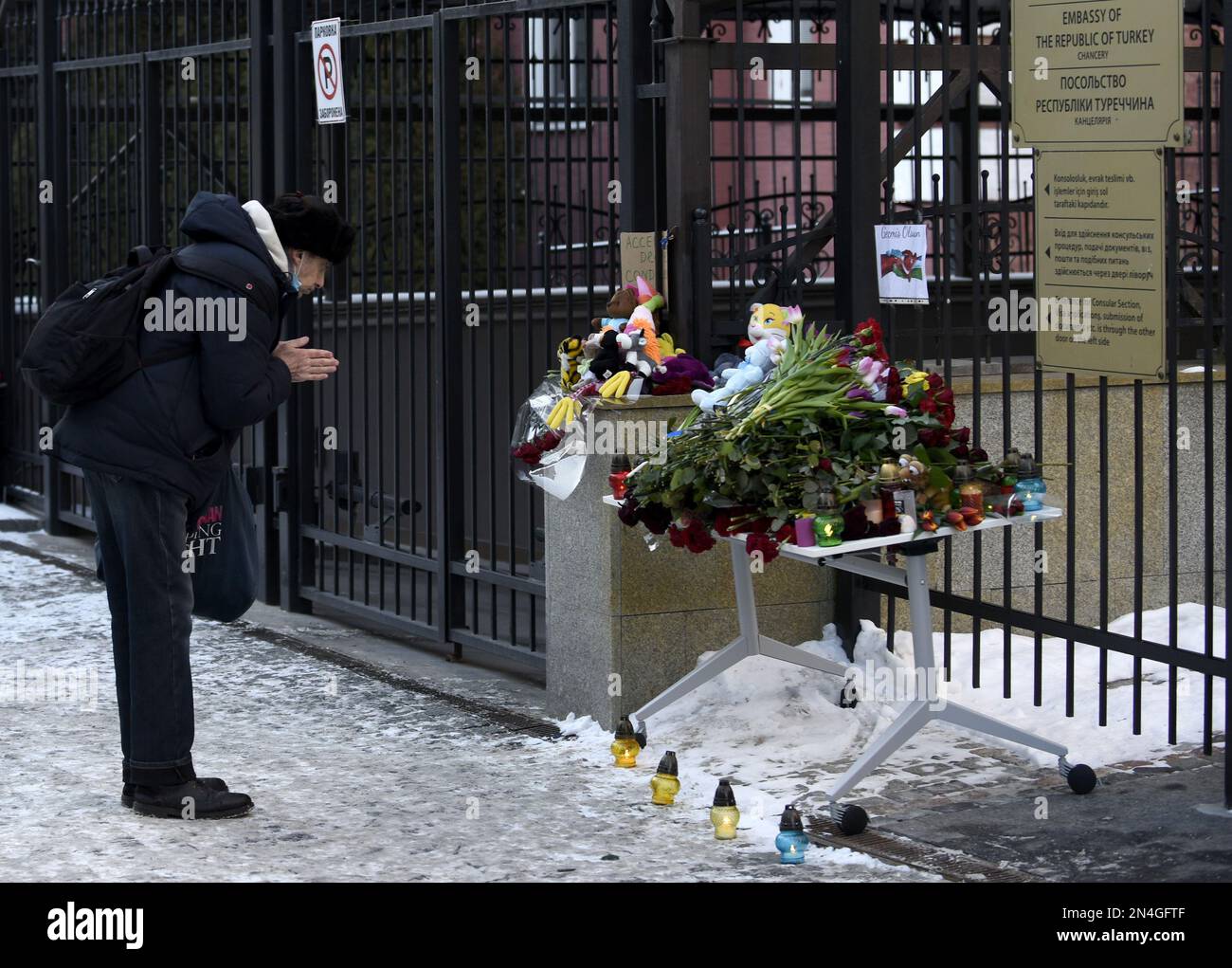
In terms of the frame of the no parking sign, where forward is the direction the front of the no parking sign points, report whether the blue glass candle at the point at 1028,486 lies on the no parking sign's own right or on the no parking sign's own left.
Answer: on the no parking sign's own left

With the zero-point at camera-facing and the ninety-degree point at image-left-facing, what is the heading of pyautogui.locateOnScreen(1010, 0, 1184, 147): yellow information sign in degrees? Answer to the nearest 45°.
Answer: approximately 45°

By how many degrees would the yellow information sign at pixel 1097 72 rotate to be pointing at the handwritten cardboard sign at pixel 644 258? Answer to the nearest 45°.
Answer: approximately 90° to its right

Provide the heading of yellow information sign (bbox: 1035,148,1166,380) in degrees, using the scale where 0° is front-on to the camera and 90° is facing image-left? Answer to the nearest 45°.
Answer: approximately 45°
